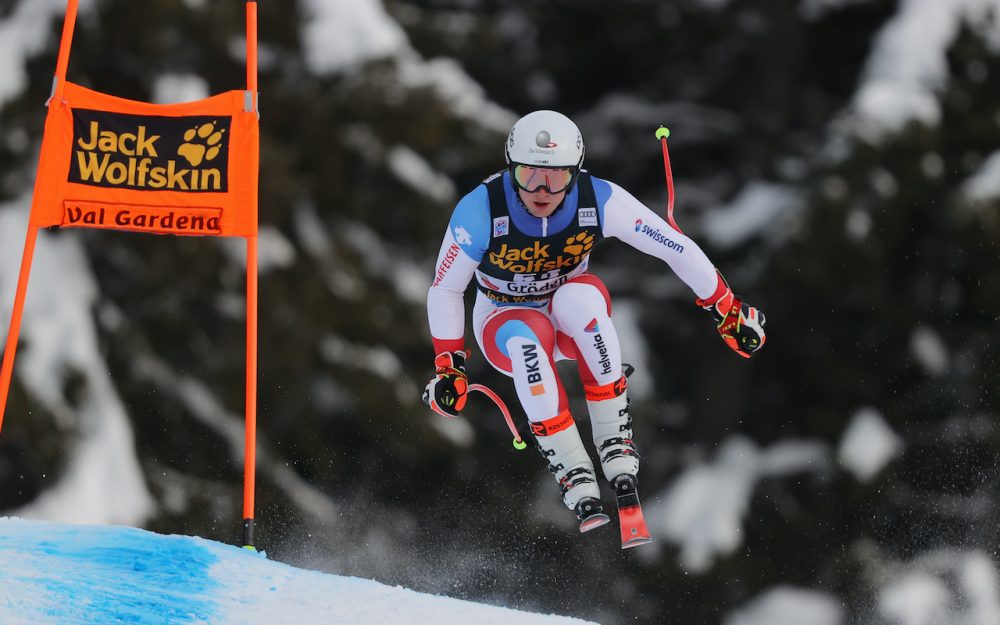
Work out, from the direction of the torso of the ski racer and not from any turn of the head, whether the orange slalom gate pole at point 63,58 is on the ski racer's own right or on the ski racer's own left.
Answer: on the ski racer's own right

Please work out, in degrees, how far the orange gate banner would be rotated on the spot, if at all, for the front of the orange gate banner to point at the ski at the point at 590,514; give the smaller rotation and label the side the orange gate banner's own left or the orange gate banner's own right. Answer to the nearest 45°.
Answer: approximately 90° to the orange gate banner's own left

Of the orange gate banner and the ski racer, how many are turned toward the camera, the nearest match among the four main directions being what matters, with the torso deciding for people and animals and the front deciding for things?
2

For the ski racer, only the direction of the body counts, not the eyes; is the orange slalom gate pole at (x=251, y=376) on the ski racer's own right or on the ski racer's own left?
on the ski racer's own right

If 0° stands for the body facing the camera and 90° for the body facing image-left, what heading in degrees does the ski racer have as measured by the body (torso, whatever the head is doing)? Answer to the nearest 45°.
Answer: approximately 0°

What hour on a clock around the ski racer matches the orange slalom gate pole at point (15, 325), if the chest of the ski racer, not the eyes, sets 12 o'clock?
The orange slalom gate pole is roughly at 3 o'clock from the ski racer.
